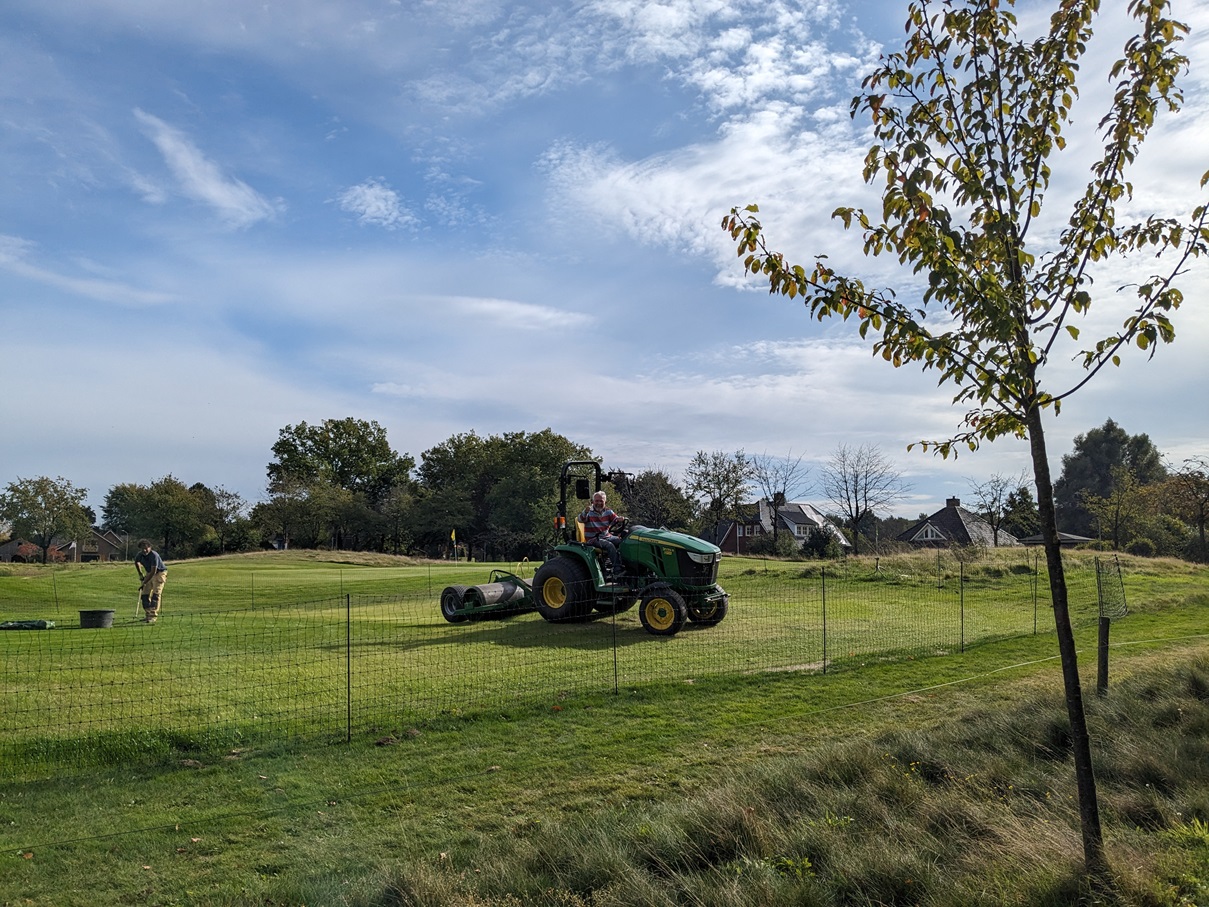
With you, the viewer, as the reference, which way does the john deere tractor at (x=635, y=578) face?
facing the viewer and to the right of the viewer

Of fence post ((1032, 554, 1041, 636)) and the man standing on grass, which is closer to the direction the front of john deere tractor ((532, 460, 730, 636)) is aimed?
the fence post

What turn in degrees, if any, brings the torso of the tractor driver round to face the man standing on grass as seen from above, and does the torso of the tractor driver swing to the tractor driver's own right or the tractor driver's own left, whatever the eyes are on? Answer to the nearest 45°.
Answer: approximately 135° to the tractor driver's own right

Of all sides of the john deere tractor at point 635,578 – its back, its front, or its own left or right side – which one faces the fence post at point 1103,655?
front

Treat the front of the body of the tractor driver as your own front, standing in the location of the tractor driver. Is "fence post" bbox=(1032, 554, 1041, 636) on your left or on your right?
on your left

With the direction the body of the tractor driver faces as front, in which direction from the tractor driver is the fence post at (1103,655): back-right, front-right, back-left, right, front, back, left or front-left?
front

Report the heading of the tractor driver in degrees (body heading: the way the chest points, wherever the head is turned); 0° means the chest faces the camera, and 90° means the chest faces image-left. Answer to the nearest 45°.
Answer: approximately 315°

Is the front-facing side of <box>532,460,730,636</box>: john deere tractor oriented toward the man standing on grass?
no

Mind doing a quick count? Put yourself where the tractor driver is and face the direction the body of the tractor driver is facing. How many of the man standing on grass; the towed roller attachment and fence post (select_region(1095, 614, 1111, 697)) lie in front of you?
1

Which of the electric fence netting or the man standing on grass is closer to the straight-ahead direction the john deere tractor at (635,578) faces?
the electric fence netting

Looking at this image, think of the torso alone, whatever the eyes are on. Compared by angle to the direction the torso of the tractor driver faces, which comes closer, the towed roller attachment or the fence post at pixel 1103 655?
the fence post

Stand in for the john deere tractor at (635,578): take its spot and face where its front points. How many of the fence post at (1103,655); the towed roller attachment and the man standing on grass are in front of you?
1

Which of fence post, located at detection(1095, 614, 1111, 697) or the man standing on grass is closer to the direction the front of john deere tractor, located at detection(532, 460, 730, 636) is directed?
the fence post

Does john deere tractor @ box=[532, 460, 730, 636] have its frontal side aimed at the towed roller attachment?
no
